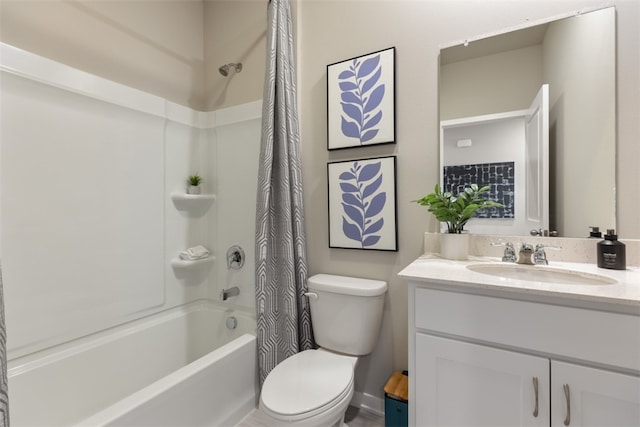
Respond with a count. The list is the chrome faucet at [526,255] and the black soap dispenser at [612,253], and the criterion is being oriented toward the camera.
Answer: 2

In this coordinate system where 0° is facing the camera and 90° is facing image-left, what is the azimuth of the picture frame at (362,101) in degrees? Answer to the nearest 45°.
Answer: approximately 45°

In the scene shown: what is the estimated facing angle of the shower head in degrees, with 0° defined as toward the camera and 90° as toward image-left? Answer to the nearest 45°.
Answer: approximately 45°

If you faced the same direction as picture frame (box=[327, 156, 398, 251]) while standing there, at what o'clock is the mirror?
The mirror is roughly at 8 o'clock from the picture frame.

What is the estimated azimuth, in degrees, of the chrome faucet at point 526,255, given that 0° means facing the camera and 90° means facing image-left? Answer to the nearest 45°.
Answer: approximately 0°

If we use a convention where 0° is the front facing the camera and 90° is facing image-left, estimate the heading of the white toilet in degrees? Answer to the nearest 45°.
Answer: approximately 45°

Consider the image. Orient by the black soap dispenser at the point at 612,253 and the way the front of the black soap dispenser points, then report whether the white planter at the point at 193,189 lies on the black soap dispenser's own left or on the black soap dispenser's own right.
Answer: on the black soap dispenser's own right

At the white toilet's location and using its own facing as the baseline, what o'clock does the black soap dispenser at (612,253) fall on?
The black soap dispenser is roughly at 8 o'clock from the white toilet.
